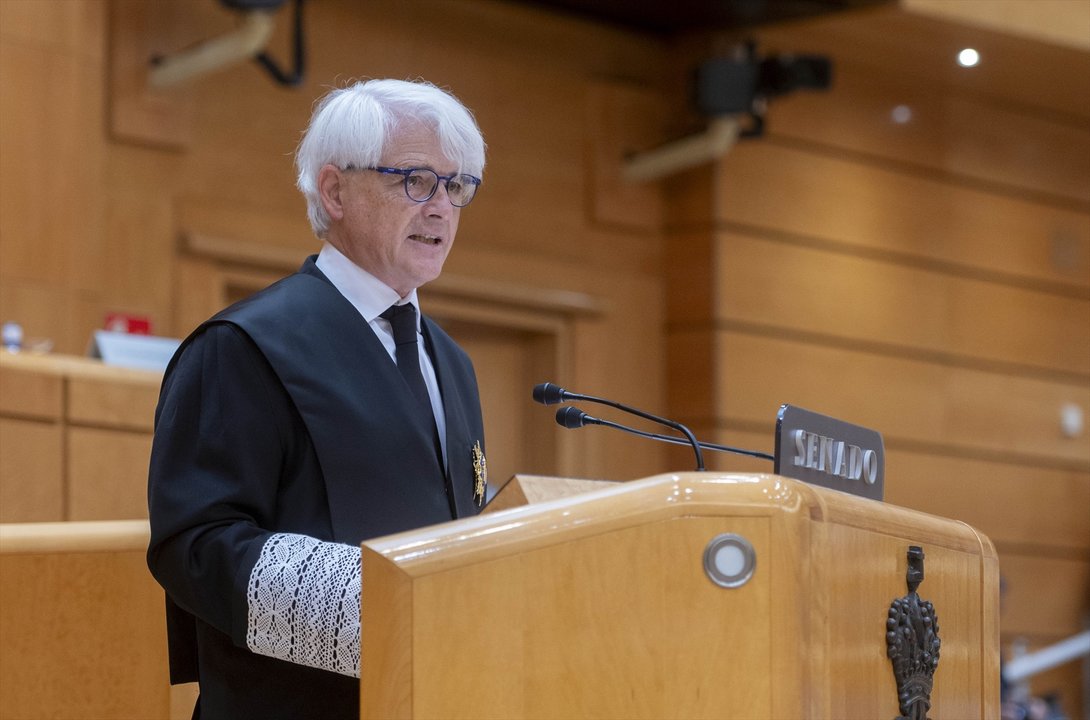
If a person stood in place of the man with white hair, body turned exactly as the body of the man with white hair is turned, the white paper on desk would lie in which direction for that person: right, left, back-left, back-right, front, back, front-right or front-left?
back-left

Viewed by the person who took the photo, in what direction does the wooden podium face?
facing the viewer and to the right of the viewer

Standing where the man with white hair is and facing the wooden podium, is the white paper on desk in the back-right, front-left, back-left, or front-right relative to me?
back-left

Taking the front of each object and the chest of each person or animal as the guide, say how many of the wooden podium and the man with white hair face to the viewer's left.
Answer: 0

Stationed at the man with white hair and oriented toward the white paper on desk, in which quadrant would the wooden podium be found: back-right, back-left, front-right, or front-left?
back-right

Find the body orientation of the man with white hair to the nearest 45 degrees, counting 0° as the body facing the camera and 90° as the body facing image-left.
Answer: approximately 315°
